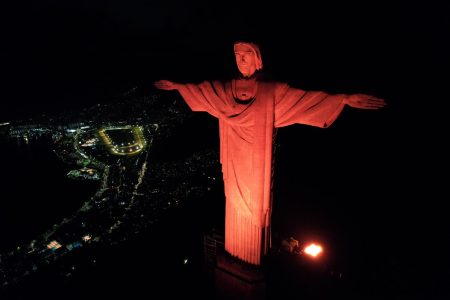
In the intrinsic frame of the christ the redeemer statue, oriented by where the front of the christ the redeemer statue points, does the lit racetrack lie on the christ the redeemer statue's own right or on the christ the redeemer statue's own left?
on the christ the redeemer statue's own right

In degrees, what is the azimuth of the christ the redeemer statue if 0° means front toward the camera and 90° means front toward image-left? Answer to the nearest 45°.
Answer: approximately 45°
